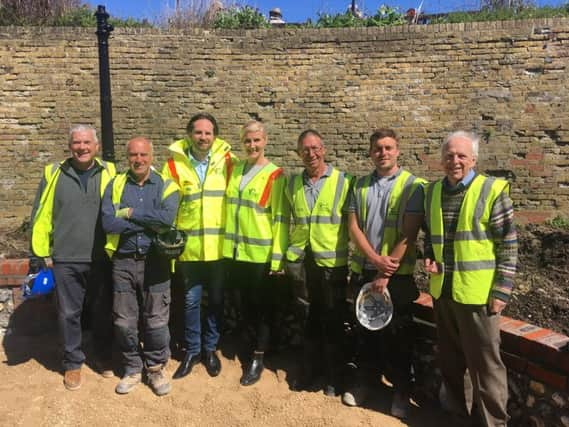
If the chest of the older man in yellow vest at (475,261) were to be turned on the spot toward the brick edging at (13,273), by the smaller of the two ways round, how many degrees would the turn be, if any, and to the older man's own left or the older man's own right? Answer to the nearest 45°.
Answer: approximately 45° to the older man's own right

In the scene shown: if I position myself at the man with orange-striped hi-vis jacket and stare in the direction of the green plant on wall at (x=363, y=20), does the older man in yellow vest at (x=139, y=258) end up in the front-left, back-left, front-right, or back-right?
back-left

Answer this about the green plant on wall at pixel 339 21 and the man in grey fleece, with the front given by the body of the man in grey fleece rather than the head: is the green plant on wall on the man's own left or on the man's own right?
on the man's own left

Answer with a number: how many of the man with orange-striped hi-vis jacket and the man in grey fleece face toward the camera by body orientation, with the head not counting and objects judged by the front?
2

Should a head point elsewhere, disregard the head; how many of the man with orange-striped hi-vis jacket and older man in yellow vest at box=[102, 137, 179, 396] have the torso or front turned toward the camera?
2

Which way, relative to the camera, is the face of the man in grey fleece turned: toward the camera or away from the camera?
toward the camera

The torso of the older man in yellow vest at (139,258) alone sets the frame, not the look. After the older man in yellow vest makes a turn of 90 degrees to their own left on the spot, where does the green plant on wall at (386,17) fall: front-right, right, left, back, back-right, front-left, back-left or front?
front-left

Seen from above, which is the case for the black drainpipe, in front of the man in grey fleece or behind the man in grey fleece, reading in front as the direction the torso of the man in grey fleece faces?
behind

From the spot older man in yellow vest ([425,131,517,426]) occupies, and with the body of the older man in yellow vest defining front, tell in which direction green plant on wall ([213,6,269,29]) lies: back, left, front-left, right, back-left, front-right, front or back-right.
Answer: right

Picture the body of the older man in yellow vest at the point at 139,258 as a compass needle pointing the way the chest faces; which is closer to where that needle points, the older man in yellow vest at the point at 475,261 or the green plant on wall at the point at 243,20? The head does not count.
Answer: the older man in yellow vest

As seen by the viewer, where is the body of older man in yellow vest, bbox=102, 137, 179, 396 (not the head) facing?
toward the camera

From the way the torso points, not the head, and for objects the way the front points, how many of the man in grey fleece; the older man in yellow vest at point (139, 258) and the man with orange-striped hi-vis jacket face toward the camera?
3

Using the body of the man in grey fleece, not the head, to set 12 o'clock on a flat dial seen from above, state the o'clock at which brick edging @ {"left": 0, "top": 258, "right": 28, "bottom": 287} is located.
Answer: The brick edging is roughly at 5 o'clock from the man in grey fleece.

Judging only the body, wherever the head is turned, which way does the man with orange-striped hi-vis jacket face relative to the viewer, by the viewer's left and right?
facing the viewer
